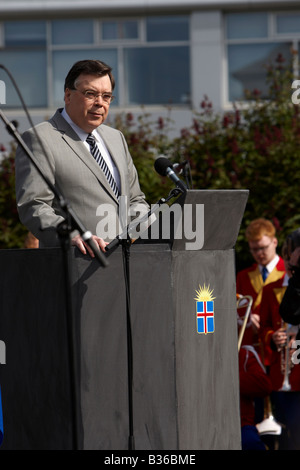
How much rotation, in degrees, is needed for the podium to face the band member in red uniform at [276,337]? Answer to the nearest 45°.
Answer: approximately 90° to its left

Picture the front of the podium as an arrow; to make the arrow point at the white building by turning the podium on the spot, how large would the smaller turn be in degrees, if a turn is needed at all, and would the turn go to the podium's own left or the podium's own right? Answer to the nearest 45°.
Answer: approximately 135° to the podium's own left

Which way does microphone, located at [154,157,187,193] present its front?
to the viewer's left

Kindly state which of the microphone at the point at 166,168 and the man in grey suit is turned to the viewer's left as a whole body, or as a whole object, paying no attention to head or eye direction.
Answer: the microphone

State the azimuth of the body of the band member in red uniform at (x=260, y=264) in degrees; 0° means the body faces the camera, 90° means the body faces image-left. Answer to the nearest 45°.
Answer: approximately 45°

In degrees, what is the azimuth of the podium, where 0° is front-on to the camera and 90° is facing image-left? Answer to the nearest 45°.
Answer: approximately 315°

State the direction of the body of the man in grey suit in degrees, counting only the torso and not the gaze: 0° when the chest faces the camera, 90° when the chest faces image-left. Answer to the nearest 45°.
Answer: approximately 315°

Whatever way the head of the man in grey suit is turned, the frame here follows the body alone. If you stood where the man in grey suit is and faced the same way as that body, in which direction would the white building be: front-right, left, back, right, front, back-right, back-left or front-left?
back-left

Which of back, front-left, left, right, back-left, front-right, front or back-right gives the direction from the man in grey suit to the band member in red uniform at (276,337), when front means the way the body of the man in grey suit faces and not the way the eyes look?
left
